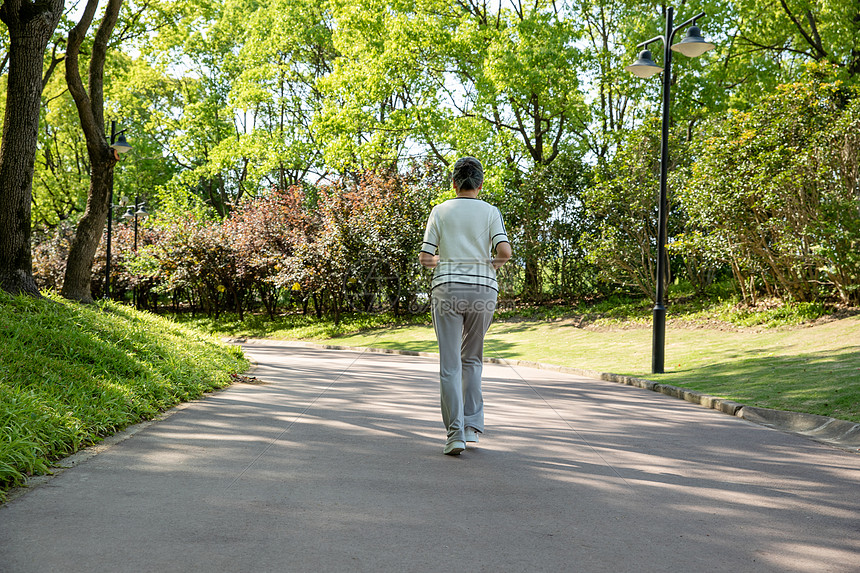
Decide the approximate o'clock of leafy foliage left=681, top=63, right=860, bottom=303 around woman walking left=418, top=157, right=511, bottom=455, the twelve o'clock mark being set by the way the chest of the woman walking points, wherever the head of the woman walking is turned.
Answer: The leafy foliage is roughly at 1 o'clock from the woman walking.

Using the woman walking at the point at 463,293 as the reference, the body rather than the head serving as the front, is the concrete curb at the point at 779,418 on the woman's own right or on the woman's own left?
on the woman's own right

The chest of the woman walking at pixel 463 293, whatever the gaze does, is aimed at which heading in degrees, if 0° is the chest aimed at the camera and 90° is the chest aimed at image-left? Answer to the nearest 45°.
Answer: approximately 180°

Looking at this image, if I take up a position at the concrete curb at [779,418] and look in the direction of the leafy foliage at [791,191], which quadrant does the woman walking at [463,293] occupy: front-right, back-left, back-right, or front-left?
back-left

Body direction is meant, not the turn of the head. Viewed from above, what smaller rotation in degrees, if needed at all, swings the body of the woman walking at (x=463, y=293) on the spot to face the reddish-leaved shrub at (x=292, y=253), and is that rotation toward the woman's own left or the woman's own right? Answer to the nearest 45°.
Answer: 0° — they already face it
